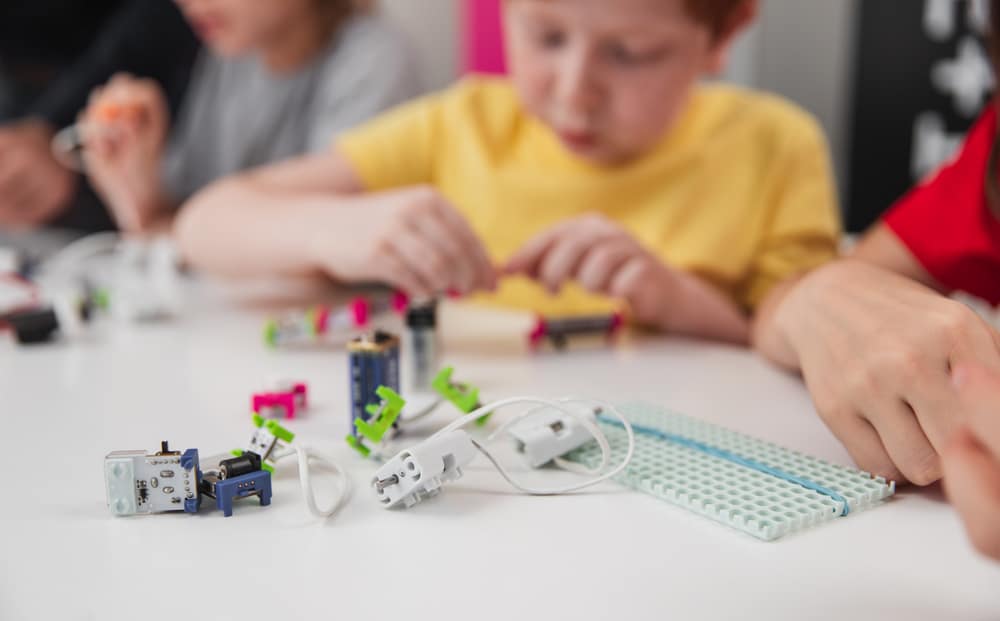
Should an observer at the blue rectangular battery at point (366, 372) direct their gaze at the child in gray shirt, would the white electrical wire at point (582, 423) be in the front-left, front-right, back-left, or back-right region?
back-right

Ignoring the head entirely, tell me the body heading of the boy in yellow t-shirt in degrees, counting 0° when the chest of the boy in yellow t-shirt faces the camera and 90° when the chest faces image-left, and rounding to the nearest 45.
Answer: approximately 0°

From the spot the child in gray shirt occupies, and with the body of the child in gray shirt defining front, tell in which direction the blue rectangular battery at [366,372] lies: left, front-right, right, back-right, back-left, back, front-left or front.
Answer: front-left

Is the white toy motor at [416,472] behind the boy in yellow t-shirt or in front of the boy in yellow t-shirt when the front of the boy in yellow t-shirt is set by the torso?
in front

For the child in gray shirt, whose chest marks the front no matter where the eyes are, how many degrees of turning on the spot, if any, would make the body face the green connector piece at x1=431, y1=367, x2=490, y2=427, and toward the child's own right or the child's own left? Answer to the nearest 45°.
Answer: approximately 45° to the child's own left

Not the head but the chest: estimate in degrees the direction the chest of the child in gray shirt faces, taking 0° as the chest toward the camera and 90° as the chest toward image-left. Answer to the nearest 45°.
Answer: approximately 45°

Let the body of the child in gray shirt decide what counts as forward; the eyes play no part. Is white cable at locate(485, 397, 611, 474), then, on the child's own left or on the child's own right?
on the child's own left

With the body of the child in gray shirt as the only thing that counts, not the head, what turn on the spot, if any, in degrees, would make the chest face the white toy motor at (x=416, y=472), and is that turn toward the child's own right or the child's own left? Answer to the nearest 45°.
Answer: approximately 45° to the child's own left

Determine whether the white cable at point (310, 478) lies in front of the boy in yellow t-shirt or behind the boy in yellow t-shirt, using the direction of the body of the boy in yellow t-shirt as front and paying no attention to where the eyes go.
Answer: in front
